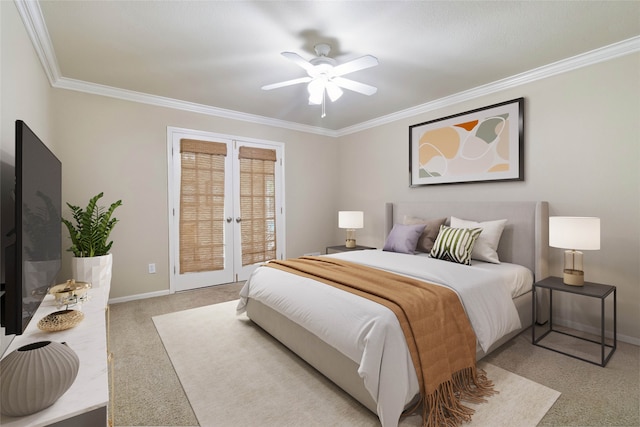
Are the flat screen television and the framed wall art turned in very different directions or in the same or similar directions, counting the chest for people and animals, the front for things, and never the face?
very different directions

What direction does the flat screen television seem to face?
to the viewer's right

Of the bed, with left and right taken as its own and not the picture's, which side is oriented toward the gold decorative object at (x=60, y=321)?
front

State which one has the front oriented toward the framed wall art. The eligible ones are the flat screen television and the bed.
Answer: the flat screen television

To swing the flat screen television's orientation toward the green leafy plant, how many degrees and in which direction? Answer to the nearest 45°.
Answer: approximately 90° to its left

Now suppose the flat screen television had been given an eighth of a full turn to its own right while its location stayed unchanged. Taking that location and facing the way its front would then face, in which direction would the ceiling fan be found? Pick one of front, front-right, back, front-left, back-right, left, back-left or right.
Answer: front-left

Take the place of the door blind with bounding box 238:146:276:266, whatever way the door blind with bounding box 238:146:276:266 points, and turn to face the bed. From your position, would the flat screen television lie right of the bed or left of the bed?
right

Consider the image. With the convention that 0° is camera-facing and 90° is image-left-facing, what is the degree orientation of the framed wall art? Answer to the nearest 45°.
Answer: approximately 45°

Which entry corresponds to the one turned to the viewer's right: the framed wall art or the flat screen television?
the flat screen television

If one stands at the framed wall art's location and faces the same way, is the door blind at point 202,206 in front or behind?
in front

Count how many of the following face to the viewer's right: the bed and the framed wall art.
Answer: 0

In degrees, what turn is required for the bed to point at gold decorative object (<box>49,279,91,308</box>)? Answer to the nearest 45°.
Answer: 0° — it already faces it

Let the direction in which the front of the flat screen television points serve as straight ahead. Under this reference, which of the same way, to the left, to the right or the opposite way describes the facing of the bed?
the opposite way

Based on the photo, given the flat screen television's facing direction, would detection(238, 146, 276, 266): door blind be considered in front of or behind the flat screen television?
in front

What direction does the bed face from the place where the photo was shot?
facing the viewer and to the left of the viewer

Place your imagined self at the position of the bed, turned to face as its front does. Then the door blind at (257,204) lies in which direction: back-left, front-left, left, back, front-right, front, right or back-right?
right

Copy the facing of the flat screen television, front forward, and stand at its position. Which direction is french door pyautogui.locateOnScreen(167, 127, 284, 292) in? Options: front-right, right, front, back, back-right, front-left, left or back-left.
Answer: front-left
